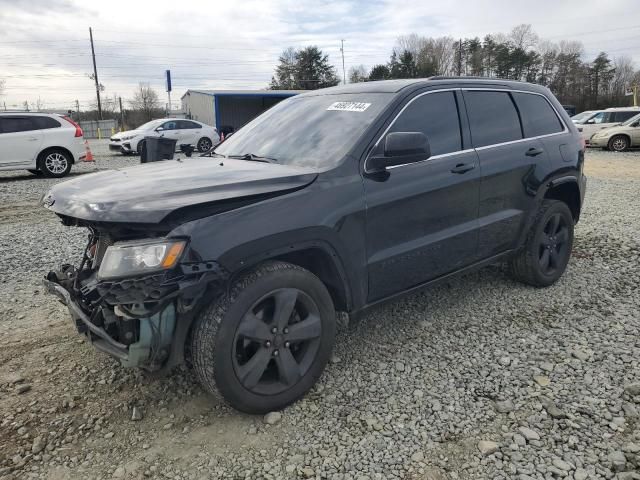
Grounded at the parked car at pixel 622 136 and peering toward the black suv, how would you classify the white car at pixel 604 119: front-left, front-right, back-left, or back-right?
back-right

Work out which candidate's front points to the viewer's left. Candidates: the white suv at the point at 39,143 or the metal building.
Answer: the white suv

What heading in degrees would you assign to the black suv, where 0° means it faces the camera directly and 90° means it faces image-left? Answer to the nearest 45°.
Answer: approximately 45°

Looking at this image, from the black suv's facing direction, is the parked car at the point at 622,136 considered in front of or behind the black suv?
behind

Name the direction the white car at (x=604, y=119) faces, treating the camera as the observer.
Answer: facing to the left of the viewer

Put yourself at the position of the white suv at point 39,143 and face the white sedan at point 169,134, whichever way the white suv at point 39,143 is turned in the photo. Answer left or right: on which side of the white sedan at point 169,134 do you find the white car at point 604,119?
right

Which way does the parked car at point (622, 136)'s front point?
to the viewer's left

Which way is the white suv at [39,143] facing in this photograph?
to the viewer's left
